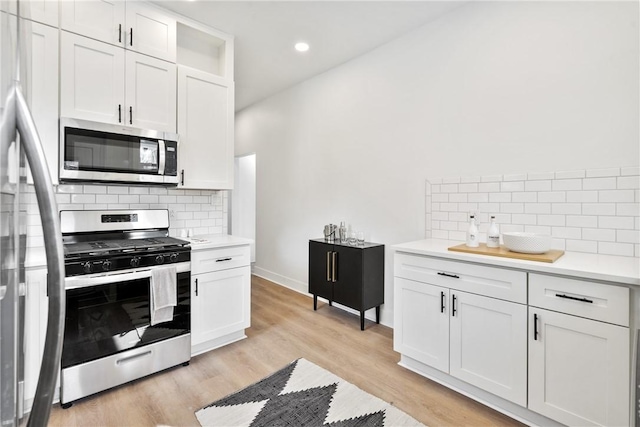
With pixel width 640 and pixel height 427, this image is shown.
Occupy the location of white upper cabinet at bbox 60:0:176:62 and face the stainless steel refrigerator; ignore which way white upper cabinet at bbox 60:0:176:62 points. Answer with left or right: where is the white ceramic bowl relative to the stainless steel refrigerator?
left

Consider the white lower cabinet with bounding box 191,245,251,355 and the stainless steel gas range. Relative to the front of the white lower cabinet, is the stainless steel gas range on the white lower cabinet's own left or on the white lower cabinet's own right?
on the white lower cabinet's own right

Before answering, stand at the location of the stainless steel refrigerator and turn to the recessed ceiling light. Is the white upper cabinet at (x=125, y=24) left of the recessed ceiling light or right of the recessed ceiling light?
left

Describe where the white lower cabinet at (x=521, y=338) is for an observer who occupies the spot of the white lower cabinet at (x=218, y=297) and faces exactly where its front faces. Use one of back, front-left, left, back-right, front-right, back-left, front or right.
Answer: front

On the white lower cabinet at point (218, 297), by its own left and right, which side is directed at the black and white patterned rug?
front

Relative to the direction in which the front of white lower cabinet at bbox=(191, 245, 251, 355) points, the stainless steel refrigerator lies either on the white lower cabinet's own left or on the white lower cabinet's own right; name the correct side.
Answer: on the white lower cabinet's own right

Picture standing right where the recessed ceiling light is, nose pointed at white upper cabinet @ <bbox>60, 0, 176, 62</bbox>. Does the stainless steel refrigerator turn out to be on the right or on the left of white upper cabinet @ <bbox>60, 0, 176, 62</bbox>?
left

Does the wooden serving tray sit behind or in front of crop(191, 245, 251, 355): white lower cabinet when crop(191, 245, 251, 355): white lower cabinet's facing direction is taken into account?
in front

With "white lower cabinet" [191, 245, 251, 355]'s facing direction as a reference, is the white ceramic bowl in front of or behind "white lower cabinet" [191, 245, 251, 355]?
in front
